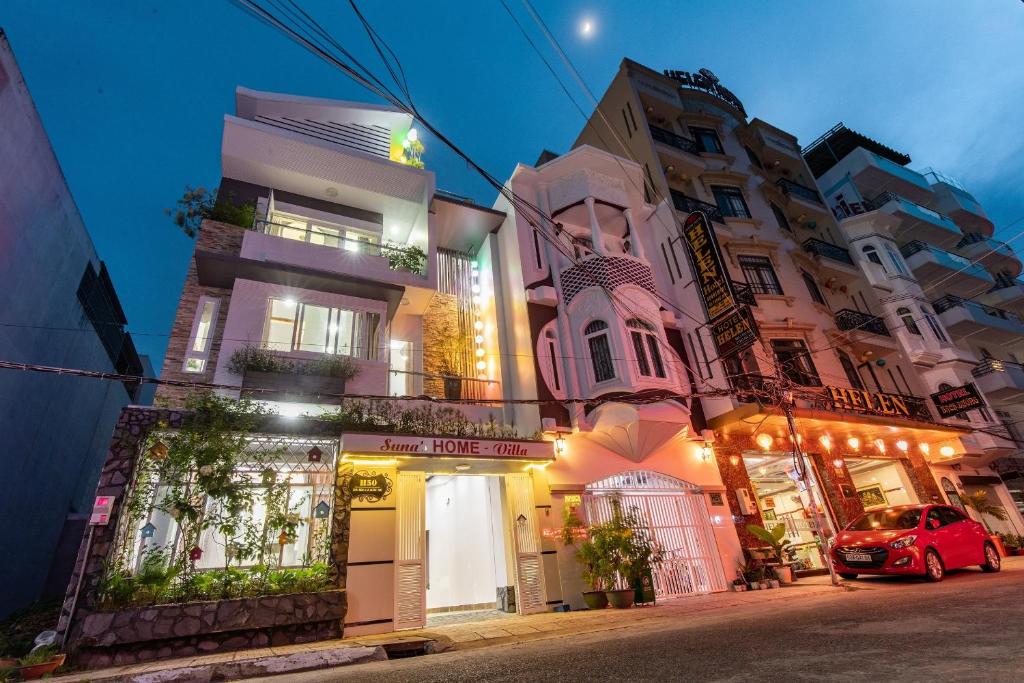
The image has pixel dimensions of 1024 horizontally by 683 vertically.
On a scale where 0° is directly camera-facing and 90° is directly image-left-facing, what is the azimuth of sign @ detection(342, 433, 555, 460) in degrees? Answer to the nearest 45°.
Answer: approximately 0°

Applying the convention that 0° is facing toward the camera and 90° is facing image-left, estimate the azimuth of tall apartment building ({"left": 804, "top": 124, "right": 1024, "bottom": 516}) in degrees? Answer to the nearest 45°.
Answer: approximately 315°

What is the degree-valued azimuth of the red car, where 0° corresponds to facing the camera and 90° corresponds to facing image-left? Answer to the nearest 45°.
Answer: approximately 45°

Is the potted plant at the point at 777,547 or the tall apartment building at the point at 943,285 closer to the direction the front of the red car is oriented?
the potted plant

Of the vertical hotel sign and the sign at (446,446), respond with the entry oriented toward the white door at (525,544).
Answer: the vertical hotel sign

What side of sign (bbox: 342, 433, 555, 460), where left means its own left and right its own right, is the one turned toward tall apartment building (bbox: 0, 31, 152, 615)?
right

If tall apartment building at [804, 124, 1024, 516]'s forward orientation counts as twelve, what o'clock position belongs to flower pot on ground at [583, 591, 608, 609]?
The flower pot on ground is roughly at 2 o'clock from the tall apartment building.

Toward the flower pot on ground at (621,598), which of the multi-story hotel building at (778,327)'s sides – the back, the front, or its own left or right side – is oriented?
right
